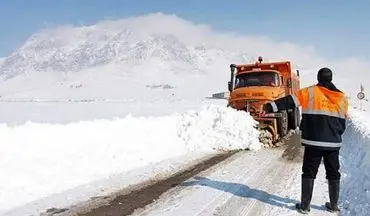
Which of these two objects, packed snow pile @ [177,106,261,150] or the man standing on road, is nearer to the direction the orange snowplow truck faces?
the packed snow pile

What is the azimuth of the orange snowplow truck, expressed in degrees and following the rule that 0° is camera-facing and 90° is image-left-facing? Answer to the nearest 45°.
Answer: approximately 45°

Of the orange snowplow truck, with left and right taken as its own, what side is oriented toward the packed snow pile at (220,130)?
front

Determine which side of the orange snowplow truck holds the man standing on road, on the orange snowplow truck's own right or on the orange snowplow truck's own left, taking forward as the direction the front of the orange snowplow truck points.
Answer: on the orange snowplow truck's own left
